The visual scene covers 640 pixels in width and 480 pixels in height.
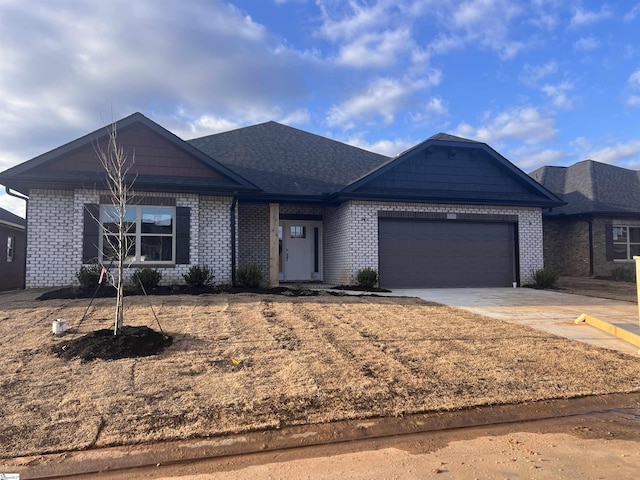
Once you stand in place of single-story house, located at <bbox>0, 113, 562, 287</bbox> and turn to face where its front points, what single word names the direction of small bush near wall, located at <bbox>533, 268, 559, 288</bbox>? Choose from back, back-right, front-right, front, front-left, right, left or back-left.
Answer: left

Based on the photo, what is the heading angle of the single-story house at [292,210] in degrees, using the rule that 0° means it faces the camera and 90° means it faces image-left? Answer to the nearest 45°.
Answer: approximately 0°

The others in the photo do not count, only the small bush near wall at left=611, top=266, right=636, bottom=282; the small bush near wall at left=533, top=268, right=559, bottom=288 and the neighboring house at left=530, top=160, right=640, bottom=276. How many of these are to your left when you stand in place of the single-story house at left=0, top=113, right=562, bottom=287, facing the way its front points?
3

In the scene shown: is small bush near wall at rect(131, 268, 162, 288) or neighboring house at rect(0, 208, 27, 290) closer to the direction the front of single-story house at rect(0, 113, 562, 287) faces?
the small bush near wall

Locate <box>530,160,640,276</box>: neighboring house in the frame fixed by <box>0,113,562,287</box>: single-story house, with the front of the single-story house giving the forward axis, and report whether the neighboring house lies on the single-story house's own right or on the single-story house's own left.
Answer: on the single-story house's own left

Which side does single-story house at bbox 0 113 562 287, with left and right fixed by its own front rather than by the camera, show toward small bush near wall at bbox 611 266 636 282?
left

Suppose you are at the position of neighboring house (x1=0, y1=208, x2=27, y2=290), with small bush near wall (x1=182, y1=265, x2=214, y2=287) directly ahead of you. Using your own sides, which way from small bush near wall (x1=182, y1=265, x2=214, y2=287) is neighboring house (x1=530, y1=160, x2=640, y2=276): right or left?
left

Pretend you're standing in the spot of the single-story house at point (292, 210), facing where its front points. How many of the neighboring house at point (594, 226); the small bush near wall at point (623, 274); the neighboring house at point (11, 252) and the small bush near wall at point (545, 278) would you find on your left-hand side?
3

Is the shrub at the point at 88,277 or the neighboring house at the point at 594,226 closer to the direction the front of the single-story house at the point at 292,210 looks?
the shrub

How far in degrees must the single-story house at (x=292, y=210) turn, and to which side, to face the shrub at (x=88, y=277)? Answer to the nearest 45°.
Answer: approximately 45° to its right

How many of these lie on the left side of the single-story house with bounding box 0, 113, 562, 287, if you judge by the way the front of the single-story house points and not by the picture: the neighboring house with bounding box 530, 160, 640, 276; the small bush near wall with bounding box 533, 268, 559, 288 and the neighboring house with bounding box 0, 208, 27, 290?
2
